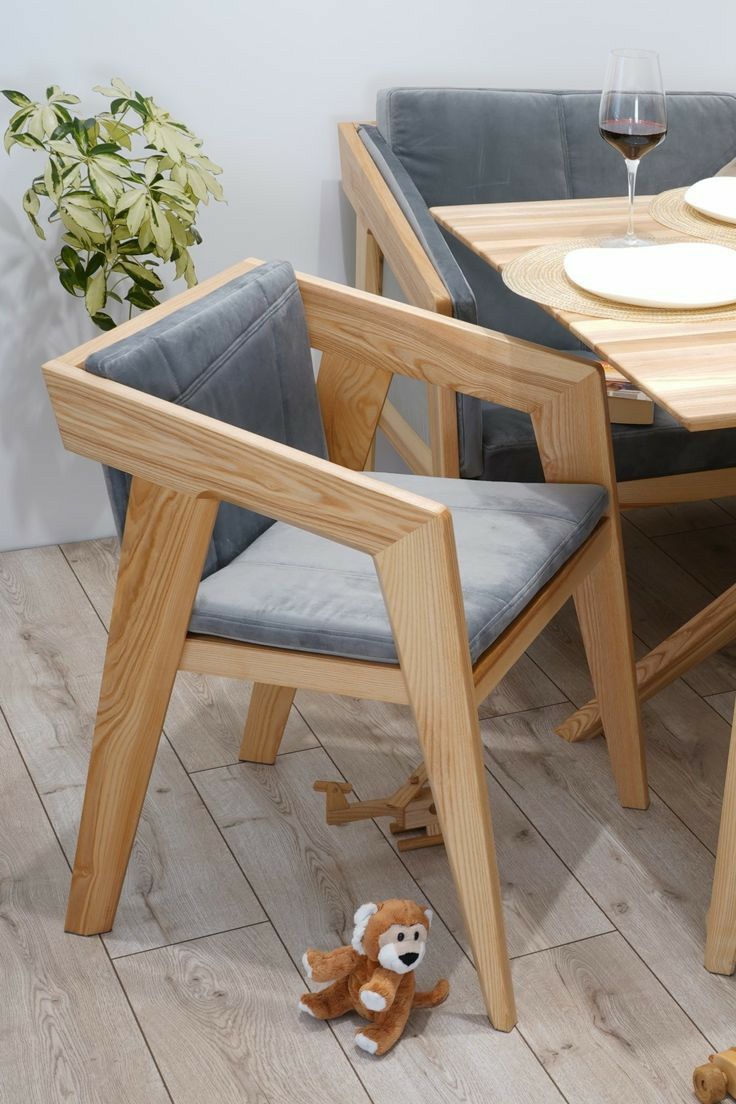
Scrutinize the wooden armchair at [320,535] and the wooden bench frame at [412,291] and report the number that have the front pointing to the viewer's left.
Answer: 0

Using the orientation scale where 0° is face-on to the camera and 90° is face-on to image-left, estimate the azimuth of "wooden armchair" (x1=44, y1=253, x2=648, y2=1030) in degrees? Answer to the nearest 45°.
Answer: approximately 315°

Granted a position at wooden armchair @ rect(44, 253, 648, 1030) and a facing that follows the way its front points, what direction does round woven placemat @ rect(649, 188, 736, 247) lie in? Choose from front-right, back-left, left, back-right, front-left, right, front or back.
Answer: left

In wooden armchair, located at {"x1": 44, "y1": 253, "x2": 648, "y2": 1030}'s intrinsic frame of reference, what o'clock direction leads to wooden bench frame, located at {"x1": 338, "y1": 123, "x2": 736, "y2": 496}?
The wooden bench frame is roughly at 8 o'clock from the wooden armchair.

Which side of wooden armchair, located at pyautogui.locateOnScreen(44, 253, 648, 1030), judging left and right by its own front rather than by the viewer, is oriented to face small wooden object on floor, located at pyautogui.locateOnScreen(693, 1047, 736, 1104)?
front

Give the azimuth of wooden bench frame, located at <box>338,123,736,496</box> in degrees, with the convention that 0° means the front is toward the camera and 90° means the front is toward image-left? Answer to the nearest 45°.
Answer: approximately 315°
